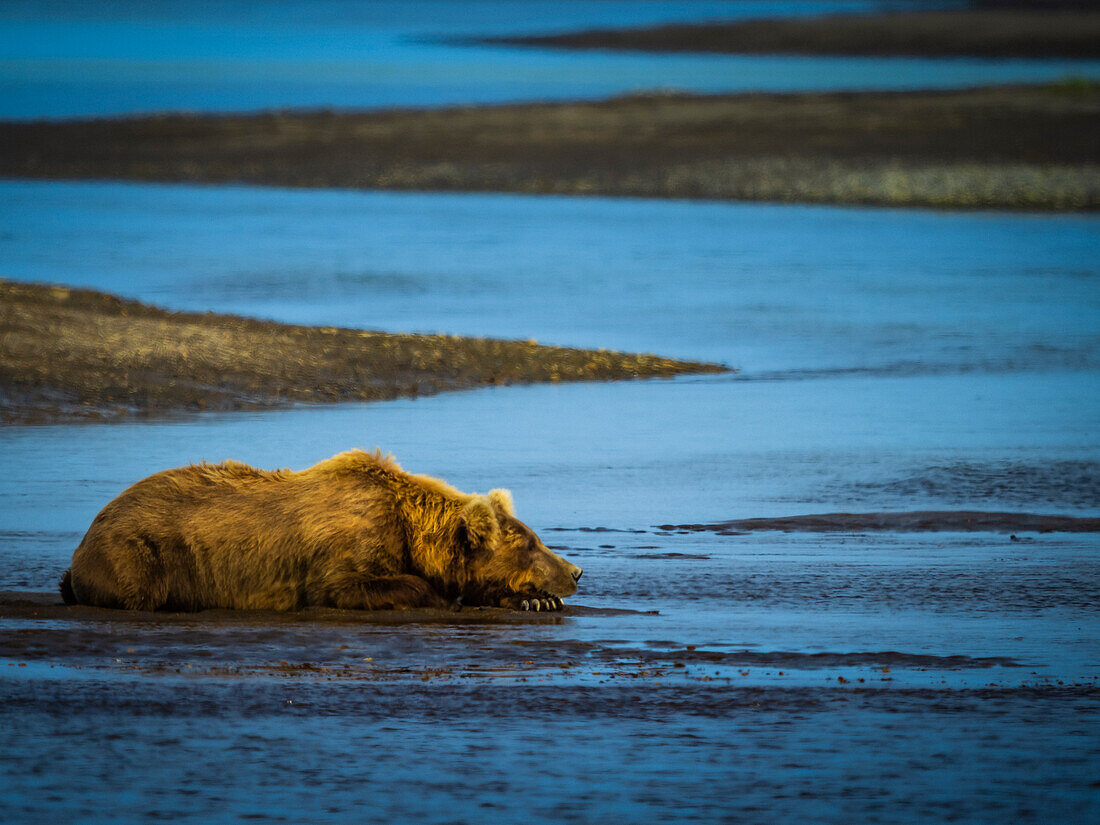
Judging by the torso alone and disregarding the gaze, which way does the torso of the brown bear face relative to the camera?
to the viewer's right
